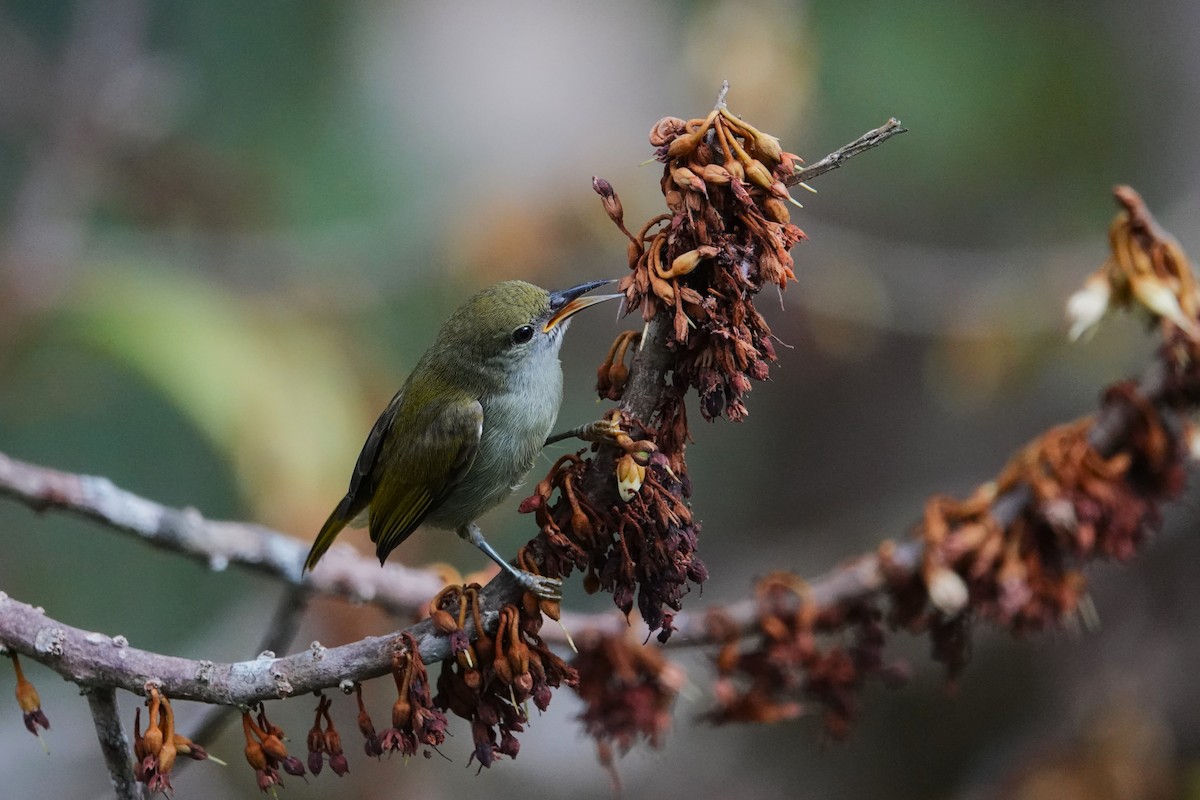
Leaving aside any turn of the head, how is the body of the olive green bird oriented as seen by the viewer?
to the viewer's right
